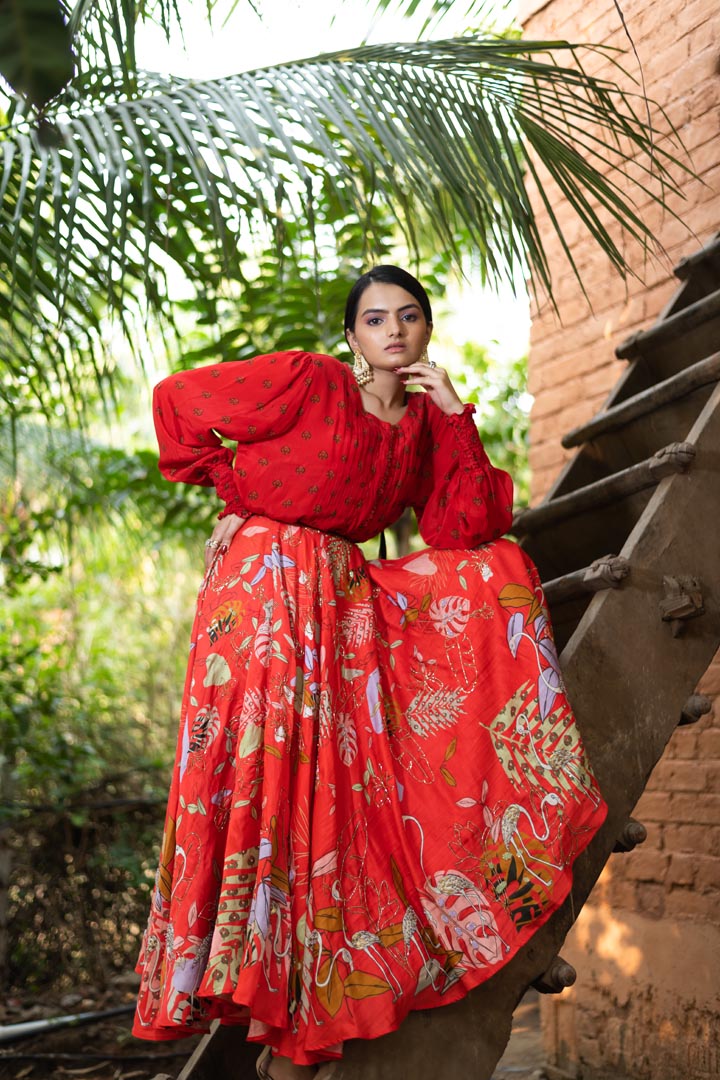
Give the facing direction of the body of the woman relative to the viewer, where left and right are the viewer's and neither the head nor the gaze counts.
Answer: facing the viewer and to the right of the viewer
